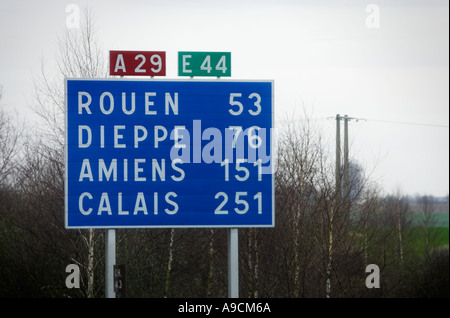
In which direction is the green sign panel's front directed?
toward the camera

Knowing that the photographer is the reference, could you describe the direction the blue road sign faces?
facing the viewer

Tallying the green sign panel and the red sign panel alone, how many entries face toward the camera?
2

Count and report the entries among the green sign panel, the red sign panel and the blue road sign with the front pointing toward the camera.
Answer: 3

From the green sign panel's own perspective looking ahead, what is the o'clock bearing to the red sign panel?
The red sign panel is roughly at 3 o'clock from the green sign panel.

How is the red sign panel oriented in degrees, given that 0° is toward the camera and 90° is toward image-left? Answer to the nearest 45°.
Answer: approximately 0°

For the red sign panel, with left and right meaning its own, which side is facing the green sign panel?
left
